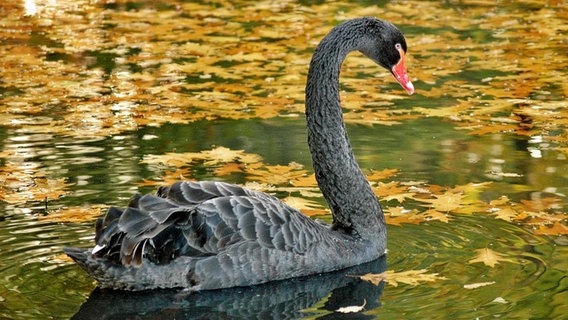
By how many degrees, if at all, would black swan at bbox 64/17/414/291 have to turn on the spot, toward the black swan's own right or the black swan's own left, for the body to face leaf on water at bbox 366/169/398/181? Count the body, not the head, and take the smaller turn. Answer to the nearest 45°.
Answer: approximately 45° to the black swan's own left

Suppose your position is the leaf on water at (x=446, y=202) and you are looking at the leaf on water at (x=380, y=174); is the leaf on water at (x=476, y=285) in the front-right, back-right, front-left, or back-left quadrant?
back-left

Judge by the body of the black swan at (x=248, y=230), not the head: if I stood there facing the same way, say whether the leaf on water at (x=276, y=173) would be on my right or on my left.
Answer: on my left

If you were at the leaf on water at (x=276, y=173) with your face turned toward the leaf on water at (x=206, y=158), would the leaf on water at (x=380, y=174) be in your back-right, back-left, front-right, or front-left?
back-right

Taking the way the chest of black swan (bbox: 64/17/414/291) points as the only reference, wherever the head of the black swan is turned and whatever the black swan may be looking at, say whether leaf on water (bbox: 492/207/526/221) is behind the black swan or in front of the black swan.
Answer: in front

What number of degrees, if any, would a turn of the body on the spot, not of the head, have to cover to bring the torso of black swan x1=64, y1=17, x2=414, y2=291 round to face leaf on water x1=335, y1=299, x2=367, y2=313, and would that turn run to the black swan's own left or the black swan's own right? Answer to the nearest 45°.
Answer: approximately 45° to the black swan's own right

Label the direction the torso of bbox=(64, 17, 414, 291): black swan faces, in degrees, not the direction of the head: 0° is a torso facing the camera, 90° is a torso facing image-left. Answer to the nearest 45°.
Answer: approximately 270°

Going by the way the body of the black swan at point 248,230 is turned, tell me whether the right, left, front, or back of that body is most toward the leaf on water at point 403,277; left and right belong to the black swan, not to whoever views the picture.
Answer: front

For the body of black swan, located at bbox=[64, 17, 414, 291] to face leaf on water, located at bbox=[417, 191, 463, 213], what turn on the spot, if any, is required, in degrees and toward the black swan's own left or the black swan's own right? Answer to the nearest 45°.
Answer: approximately 45° to the black swan's own left

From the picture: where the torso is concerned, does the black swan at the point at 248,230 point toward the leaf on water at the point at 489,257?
yes

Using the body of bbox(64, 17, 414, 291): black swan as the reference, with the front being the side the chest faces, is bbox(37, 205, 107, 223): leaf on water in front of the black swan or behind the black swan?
behind
